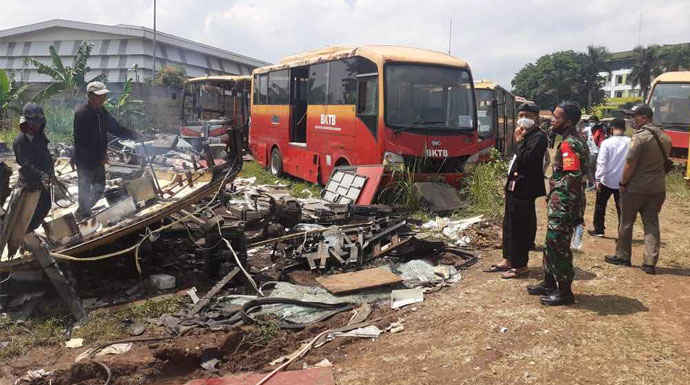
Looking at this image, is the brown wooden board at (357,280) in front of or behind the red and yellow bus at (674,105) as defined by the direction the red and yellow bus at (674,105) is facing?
in front

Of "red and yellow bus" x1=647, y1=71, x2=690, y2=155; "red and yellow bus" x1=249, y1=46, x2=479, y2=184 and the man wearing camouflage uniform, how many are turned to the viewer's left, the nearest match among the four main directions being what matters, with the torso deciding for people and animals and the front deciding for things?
1

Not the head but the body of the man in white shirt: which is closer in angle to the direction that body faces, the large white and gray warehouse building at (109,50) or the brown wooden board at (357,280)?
the large white and gray warehouse building

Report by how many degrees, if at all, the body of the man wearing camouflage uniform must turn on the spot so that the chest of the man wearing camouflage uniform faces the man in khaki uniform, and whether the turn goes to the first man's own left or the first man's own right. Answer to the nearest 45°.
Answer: approximately 135° to the first man's own right

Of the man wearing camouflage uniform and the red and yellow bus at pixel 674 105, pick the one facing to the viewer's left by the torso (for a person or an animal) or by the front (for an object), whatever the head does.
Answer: the man wearing camouflage uniform

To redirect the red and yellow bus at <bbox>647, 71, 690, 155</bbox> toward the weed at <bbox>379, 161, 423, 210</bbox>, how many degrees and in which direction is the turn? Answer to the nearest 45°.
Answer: approximately 45° to its right

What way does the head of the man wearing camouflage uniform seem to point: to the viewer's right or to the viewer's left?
to the viewer's left

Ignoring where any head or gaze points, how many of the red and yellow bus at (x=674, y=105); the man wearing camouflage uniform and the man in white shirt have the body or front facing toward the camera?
1

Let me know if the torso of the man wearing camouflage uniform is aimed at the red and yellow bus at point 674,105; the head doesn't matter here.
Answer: no

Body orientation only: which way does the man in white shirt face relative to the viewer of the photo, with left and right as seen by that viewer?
facing away from the viewer and to the left of the viewer

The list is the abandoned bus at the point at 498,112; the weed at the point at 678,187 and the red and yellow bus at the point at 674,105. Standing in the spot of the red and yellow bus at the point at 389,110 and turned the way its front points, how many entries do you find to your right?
0

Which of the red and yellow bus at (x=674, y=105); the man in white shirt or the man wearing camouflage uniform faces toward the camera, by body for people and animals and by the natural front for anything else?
the red and yellow bus

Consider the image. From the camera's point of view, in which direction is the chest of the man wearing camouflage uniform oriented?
to the viewer's left

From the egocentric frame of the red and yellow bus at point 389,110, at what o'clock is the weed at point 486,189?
The weed is roughly at 11 o'clock from the red and yellow bus.

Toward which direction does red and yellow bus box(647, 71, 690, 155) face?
toward the camera

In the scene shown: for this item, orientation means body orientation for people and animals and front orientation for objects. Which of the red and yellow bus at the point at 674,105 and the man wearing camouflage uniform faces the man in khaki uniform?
the red and yellow bus

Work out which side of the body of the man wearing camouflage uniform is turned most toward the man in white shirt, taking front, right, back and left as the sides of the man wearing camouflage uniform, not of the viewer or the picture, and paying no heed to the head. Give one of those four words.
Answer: right
